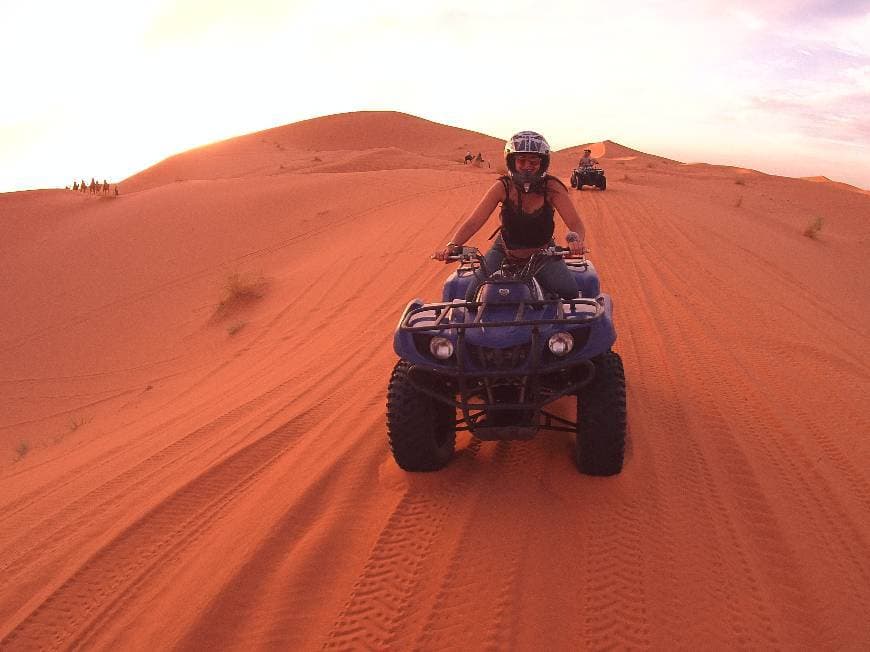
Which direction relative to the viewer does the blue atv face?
toward the camera

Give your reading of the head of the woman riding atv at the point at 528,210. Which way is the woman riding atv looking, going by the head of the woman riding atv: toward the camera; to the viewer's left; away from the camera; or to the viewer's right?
toward the camera

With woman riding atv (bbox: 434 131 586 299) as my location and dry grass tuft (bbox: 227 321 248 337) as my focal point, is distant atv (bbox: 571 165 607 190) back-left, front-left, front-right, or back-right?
front-right

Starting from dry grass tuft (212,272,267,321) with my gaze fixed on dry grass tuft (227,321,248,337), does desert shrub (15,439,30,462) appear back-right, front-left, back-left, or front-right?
front-right

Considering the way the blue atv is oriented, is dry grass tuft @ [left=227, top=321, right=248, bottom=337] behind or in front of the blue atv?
behind

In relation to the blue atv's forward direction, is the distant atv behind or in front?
behind

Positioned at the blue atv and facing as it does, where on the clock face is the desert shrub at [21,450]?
The desert shrub is roughly at 4 o'clock from the blue atv.

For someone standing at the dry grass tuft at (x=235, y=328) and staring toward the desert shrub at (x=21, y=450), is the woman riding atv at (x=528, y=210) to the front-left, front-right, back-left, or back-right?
front-left

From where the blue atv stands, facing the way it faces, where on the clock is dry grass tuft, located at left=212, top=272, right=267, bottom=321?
The dry grass tuft is roughly at 5 o'clock from the blue atv.
